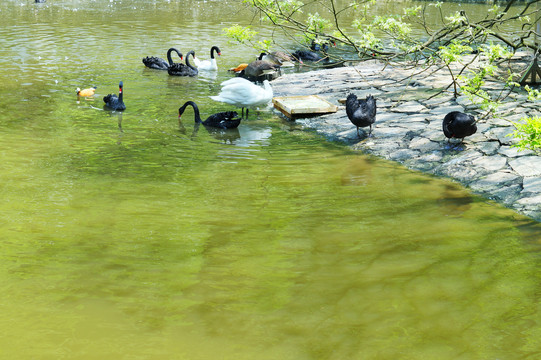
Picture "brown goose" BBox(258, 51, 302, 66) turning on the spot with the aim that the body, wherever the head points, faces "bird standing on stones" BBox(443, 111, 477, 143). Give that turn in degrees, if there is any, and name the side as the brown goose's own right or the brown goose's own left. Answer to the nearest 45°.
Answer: approximately 90° to the brown goose's own left

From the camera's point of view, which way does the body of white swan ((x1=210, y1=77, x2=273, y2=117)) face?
to the viewer's right

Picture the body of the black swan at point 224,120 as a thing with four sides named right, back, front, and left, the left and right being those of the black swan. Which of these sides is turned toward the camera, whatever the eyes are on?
left

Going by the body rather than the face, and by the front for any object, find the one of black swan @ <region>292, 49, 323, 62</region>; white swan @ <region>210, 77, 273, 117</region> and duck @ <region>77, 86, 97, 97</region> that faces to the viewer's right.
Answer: the white swan

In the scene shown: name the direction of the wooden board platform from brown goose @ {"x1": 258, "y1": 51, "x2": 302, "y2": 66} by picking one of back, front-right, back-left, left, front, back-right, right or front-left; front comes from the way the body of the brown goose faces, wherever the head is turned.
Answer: left

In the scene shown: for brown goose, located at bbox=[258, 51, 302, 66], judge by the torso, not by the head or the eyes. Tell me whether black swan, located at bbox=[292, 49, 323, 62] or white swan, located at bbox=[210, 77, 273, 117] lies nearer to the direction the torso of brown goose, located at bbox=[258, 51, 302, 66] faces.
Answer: the white swan

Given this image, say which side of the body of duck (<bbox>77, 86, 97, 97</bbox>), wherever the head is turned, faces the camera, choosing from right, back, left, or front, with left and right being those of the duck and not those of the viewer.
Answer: left

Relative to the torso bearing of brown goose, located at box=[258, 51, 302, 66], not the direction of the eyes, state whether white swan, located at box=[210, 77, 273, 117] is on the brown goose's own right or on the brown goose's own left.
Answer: on the brown goose's own left

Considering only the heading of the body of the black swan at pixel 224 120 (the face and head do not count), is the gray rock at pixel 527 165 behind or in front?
behind

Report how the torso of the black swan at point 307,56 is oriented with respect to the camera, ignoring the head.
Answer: to the viewer's left

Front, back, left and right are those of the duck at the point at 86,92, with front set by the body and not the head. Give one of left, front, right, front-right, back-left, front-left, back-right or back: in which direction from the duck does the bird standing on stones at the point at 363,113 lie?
back-left
